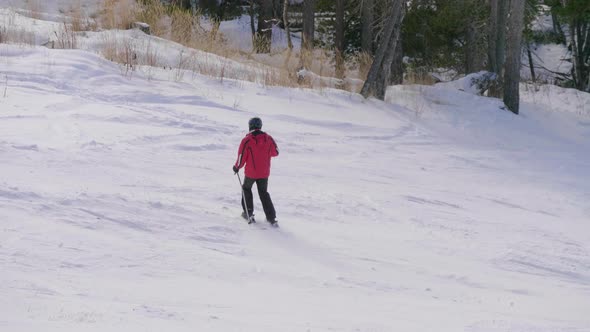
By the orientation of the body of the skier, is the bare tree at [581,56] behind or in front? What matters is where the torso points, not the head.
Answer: in front

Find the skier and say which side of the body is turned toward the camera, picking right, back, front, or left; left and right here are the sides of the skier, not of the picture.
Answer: back
